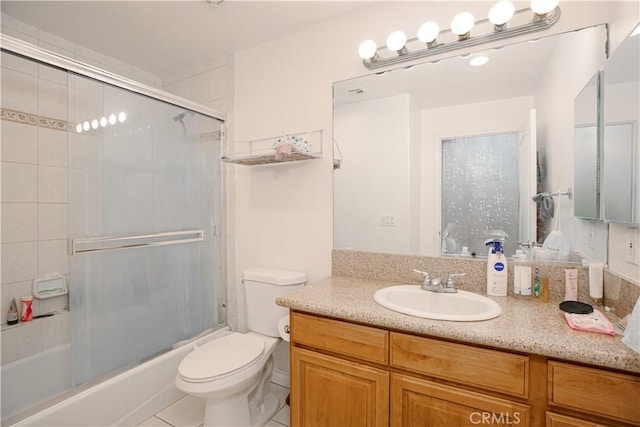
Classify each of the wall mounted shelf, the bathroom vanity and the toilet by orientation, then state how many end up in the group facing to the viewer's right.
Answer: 0

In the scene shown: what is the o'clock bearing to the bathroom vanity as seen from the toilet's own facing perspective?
The bathroom vanity is roughly at 9 o'clock from the toilet.

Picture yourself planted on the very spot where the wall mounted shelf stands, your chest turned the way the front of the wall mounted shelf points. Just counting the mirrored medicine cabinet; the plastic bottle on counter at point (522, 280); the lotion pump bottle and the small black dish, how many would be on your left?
4

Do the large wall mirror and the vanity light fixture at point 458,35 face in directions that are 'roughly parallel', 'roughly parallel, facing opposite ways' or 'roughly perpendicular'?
roughly parallel

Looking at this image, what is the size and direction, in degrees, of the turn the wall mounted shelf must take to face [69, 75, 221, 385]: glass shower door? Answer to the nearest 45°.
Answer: approximately 45° to its right

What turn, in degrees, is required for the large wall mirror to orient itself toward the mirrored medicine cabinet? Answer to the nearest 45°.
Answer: approximately 90° to its left

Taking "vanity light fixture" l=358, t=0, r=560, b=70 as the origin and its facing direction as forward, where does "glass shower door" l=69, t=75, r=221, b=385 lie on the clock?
The glass shower door is roughly at 1 o'clock from the vanity light fixture.

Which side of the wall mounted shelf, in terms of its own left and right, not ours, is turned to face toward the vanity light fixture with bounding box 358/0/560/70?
left

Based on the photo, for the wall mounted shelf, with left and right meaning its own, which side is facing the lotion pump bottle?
left

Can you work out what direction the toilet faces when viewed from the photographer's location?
facing the viewer and to the left of the viewer
